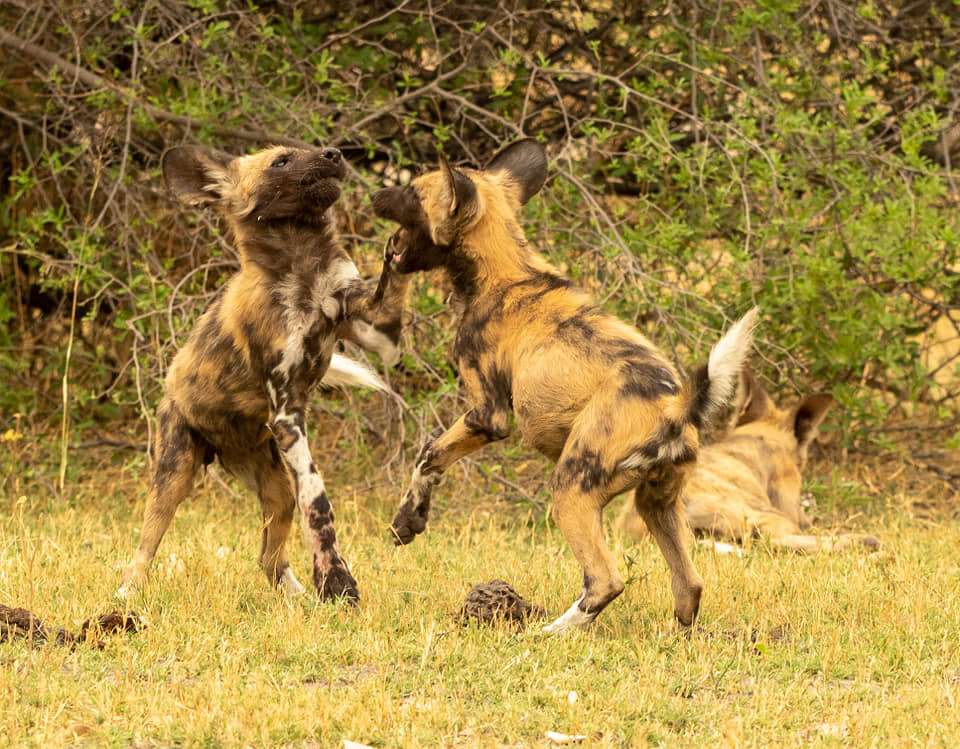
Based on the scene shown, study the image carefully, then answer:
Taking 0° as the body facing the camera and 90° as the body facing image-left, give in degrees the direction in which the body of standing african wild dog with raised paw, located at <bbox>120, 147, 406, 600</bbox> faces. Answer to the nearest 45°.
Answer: approximately 315°

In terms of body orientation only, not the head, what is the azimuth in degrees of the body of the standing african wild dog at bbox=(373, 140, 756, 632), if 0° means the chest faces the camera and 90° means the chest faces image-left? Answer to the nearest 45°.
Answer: approximately 135°

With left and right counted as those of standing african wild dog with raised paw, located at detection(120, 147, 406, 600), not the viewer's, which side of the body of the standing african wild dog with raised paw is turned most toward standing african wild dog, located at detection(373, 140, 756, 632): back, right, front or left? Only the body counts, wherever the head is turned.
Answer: front

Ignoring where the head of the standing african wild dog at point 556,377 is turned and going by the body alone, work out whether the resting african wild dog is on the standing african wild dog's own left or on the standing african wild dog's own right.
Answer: on the standing african wild dog's own right

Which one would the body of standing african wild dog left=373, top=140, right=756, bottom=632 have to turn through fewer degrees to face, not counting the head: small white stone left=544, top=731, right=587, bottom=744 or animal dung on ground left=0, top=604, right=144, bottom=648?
the animal dung on ground

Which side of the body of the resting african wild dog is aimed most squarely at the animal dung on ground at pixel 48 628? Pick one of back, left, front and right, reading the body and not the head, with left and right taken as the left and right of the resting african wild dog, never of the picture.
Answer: back

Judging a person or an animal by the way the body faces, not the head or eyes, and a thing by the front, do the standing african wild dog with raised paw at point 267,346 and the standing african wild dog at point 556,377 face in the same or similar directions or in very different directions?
very different directions

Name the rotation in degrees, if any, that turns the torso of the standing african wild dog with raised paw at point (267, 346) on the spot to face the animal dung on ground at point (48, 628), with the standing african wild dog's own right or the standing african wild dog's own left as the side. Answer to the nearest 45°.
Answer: approximately 90° to the standing african wild dog's own right

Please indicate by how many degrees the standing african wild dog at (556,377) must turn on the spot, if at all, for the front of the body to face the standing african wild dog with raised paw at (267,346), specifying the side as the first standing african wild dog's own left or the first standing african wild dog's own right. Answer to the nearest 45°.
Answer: approximately 45° to the first standing african wild dog's own left

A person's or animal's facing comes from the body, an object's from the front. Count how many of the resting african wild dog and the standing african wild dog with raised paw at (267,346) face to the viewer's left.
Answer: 0

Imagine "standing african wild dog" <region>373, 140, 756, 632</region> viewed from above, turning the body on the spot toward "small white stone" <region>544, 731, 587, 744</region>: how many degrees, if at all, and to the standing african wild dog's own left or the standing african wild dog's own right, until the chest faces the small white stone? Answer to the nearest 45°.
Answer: approximately 135° to the standing african wild dog's own left
